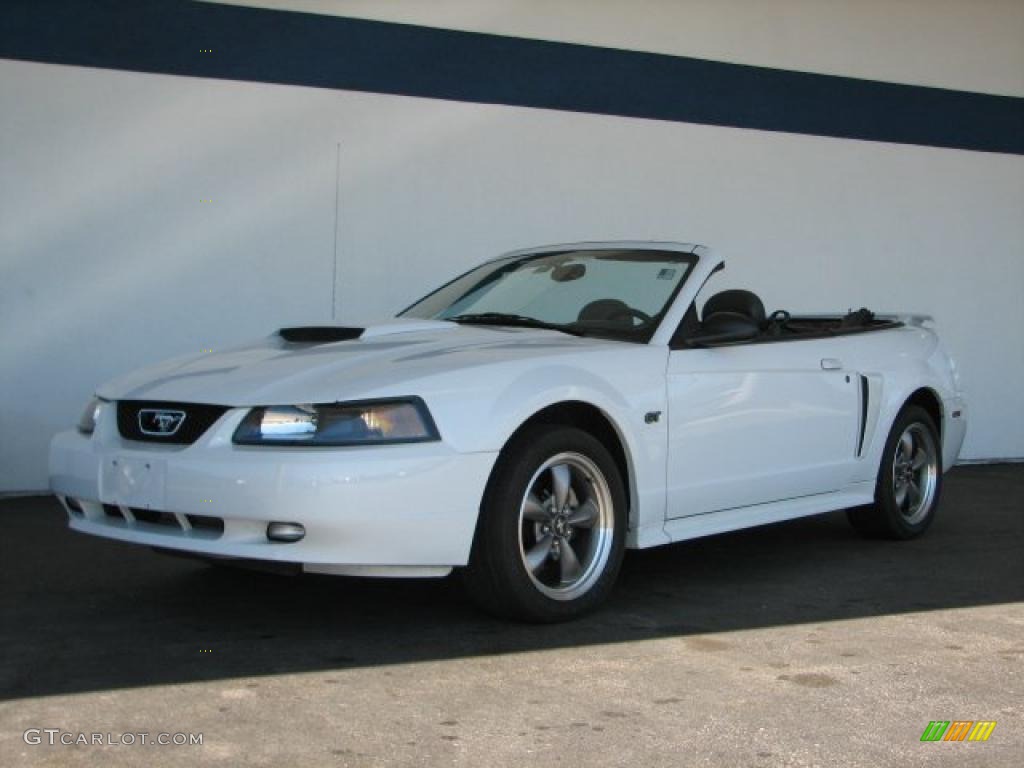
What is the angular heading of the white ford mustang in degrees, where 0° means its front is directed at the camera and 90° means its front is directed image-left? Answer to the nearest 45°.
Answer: approximately 45°
